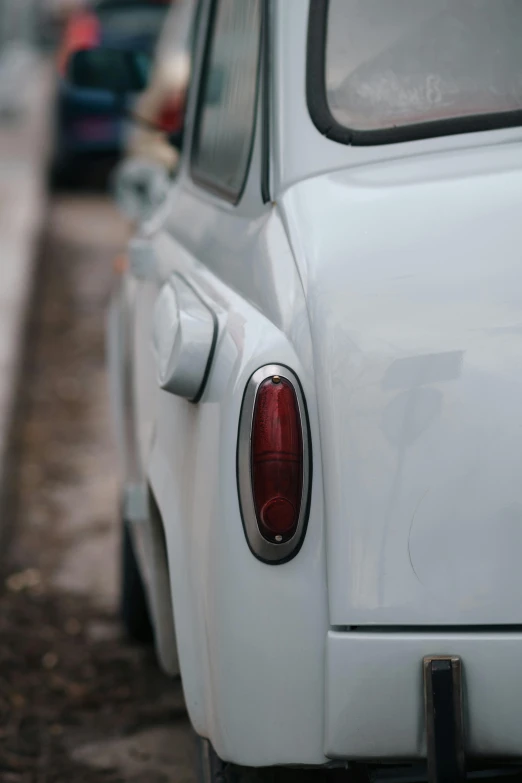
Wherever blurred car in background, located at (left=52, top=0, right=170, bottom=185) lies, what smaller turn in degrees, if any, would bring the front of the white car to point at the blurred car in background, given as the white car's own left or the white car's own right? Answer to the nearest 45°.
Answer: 0° — it already faces it

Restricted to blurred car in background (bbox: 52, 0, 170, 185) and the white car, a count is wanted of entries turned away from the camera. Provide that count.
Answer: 2

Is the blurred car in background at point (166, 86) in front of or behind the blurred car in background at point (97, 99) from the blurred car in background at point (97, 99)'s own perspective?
behind

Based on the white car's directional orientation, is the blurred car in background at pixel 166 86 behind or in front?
in front

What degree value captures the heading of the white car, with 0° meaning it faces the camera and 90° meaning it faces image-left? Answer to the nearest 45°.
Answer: approximately 180°

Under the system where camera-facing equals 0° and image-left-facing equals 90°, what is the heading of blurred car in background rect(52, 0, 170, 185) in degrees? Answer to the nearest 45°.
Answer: approximately 180°

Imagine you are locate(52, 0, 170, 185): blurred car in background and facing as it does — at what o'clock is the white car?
The white car is roughly at 6 o'clock from the blurred car in background.
